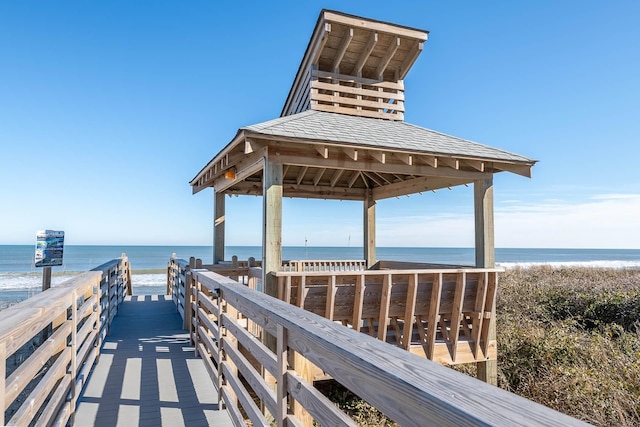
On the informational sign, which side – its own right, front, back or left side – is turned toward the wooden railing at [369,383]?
front

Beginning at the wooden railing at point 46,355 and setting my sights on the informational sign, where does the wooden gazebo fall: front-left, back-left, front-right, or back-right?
front-right

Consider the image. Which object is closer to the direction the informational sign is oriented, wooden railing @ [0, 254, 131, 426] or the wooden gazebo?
the wooden railing

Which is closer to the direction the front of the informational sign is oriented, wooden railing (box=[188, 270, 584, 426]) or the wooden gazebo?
the wooden railing

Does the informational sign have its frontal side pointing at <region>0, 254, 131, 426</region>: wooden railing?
yes

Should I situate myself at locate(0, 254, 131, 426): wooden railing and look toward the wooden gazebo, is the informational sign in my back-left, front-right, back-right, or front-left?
front-left

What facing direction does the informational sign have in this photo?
toward the camera

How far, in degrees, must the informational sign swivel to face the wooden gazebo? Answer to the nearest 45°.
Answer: approximately 90° to its left

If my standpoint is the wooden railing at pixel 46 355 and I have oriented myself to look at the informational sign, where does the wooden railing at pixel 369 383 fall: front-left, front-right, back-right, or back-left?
back-right
